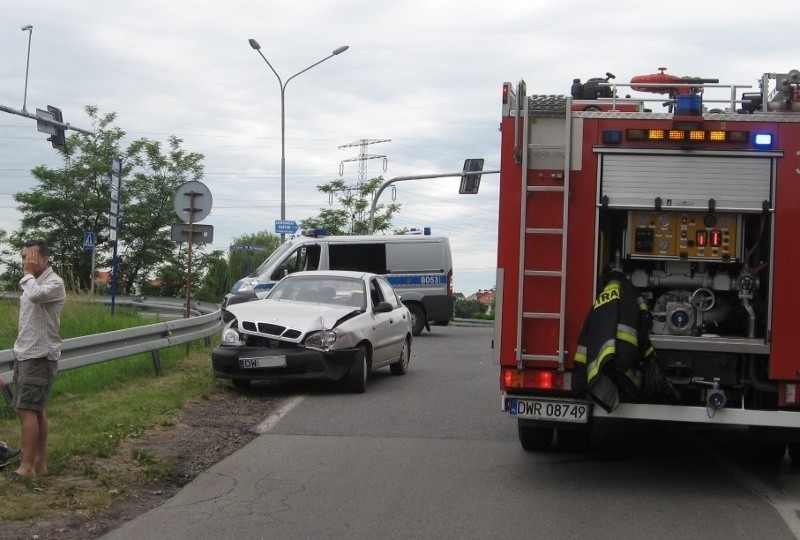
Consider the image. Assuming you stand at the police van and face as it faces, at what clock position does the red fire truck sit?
The red fire truck is roughly at 9 o'clock from the police van.

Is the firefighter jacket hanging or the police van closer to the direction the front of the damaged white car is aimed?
the firefighter jacket hanging

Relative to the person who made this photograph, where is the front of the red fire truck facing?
facing away from the viewer

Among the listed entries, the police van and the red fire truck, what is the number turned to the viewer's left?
1

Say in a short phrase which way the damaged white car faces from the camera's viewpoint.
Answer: facing the viewer and to the left of the viewer

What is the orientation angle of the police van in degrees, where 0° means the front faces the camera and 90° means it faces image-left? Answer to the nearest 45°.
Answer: approximately 90°

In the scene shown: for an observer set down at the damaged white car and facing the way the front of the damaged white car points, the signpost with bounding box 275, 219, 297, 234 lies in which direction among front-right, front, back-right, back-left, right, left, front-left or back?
back-right

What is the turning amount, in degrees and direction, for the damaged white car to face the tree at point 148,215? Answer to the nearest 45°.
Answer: approximately 135° to its right

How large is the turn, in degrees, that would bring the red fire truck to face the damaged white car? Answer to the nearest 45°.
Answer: approximately 45° to its left

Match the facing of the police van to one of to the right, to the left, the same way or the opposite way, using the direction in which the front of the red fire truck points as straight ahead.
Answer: to the left

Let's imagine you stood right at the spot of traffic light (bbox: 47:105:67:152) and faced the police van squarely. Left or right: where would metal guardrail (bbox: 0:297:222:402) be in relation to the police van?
right

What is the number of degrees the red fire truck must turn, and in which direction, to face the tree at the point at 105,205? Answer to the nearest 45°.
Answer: approximately 45° to its left

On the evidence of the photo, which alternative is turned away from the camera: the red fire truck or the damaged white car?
the red fire truck

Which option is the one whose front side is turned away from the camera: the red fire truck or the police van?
the red fire truck
